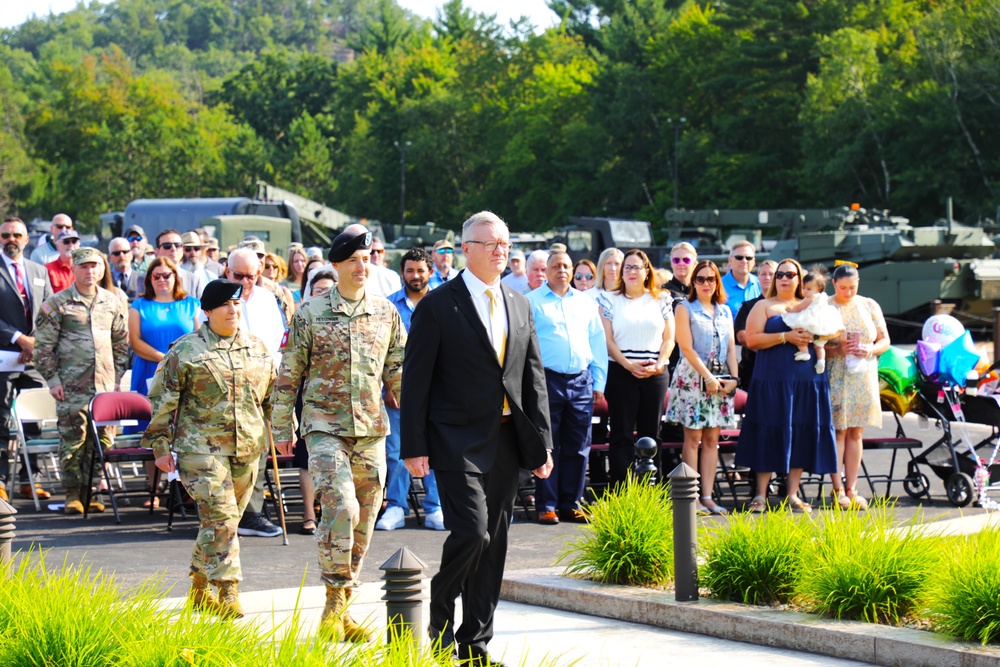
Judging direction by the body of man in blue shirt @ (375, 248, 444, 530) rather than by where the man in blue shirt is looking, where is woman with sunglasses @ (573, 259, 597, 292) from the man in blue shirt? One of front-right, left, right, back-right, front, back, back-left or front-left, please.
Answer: back-left

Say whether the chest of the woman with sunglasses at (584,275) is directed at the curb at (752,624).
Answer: yes

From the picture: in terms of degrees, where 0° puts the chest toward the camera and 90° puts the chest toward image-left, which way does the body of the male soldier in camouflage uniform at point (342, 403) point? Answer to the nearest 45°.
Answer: approximately 315°

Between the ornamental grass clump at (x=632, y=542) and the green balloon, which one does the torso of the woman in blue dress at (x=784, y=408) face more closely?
the ornamental grass clump

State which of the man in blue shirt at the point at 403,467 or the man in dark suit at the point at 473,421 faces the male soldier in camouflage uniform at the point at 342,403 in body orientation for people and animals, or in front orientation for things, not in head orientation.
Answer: the man in blue shirt

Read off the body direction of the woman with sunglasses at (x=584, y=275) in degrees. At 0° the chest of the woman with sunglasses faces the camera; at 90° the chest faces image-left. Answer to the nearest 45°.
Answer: approximately 0°

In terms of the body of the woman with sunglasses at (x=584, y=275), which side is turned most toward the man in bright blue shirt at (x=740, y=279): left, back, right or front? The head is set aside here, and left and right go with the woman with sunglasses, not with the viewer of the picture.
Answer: left

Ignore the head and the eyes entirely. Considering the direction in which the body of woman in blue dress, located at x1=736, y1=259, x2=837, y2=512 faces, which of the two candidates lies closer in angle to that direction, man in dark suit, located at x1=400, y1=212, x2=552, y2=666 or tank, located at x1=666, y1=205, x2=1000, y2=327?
the man in dark suit
